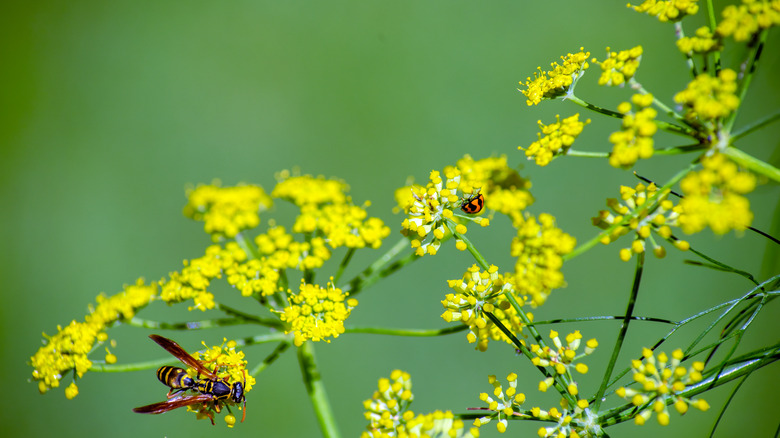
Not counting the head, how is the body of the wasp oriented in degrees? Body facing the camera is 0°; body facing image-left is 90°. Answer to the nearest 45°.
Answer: approximately 270°
